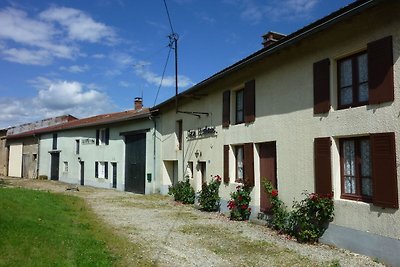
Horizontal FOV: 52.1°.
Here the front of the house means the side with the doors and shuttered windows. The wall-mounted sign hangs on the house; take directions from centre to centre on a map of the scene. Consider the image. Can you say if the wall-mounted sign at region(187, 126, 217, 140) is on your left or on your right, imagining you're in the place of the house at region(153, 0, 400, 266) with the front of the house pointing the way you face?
on your right

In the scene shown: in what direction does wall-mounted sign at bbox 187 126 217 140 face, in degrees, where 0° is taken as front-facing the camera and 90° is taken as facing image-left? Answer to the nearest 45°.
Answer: approximately 45°

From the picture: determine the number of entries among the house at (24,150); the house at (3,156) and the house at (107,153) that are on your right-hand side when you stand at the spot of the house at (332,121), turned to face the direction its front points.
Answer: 3

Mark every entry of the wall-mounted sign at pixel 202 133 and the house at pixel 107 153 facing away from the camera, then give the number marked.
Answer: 0

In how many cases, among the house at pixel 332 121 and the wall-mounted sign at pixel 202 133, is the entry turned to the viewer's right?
0

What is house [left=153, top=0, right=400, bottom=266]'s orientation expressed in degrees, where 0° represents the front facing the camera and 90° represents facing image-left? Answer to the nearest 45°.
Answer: approximately 45°

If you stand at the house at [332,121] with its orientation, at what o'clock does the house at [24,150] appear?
the house at [24,150] is roughly at 3 o'clock from the house at [332,121].

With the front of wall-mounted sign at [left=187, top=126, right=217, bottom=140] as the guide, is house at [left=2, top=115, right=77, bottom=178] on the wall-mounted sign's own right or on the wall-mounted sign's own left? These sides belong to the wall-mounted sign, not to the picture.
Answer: on the wall-mounted sign's own right

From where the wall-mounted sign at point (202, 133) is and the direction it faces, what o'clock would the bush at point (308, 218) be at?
The bush is roughly at 10 o'clock from the wall-mounted sign.

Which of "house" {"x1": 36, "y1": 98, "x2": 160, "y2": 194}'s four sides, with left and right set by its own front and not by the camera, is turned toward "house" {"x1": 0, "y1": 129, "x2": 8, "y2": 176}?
right

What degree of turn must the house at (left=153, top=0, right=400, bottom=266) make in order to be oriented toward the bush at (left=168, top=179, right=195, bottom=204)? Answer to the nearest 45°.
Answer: approximately 90° to its right

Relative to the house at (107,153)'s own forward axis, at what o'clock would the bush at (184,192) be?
The bush is roughly at 10 o'clock from the house.
